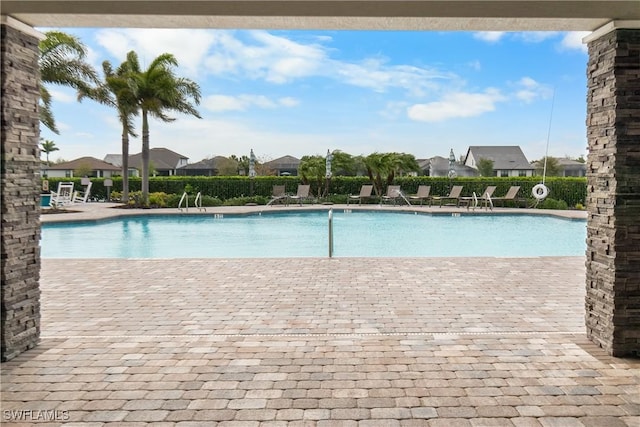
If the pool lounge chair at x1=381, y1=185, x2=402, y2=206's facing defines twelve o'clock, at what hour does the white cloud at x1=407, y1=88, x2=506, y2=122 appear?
The white cloud is roughly at 5 o'clock from the pool lounge chair.

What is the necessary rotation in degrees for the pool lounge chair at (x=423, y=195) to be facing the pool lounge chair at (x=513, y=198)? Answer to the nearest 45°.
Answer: approximately 135° to its left

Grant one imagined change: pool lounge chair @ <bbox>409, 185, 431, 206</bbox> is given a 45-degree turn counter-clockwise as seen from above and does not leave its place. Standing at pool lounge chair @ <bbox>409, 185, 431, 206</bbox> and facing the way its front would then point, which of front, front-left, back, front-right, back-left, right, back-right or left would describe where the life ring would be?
left

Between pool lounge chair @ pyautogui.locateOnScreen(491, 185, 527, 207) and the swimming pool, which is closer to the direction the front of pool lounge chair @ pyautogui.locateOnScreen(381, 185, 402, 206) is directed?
the swimming pool

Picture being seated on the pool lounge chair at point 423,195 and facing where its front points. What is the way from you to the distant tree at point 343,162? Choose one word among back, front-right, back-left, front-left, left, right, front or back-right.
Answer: right

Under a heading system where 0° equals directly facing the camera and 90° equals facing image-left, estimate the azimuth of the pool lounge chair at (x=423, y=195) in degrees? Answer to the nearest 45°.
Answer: approximately 45°

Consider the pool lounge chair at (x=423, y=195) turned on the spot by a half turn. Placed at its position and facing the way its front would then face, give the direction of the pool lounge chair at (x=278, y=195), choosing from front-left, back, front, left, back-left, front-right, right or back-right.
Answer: back-left

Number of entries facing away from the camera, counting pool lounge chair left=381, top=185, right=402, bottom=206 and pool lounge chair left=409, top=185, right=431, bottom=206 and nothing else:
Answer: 0

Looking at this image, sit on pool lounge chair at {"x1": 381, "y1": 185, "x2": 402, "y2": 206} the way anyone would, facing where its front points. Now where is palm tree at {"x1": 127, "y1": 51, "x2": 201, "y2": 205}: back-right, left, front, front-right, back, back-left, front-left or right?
front-right

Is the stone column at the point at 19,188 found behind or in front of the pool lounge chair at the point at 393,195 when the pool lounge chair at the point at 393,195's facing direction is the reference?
in front

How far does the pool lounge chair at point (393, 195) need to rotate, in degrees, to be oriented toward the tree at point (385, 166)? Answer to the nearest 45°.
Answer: approximately 135° to its right

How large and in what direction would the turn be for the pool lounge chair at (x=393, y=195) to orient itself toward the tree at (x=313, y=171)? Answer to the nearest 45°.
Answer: approximately 90° to its right

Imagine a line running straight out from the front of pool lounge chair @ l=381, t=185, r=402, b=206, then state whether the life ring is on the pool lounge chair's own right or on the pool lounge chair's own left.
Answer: on the pool lounge chair's own left

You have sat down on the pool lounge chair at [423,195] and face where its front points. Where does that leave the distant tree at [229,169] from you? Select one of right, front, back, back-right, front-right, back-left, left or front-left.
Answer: right

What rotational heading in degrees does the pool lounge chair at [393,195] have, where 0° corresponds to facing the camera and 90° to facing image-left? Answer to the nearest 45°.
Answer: approximately 45°
